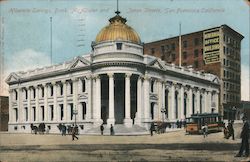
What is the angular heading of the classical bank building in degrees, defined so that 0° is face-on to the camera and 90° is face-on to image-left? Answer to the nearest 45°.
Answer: approximately 0°

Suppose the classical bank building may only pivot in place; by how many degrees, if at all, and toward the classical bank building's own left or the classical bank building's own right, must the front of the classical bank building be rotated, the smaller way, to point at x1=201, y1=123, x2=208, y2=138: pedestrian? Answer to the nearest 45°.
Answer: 0° — it already faces them
